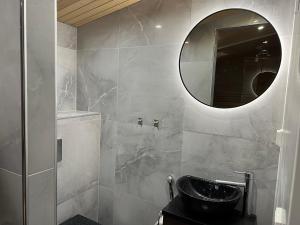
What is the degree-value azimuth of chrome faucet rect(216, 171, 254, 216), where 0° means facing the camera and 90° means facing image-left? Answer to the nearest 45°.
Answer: approximately 90°
